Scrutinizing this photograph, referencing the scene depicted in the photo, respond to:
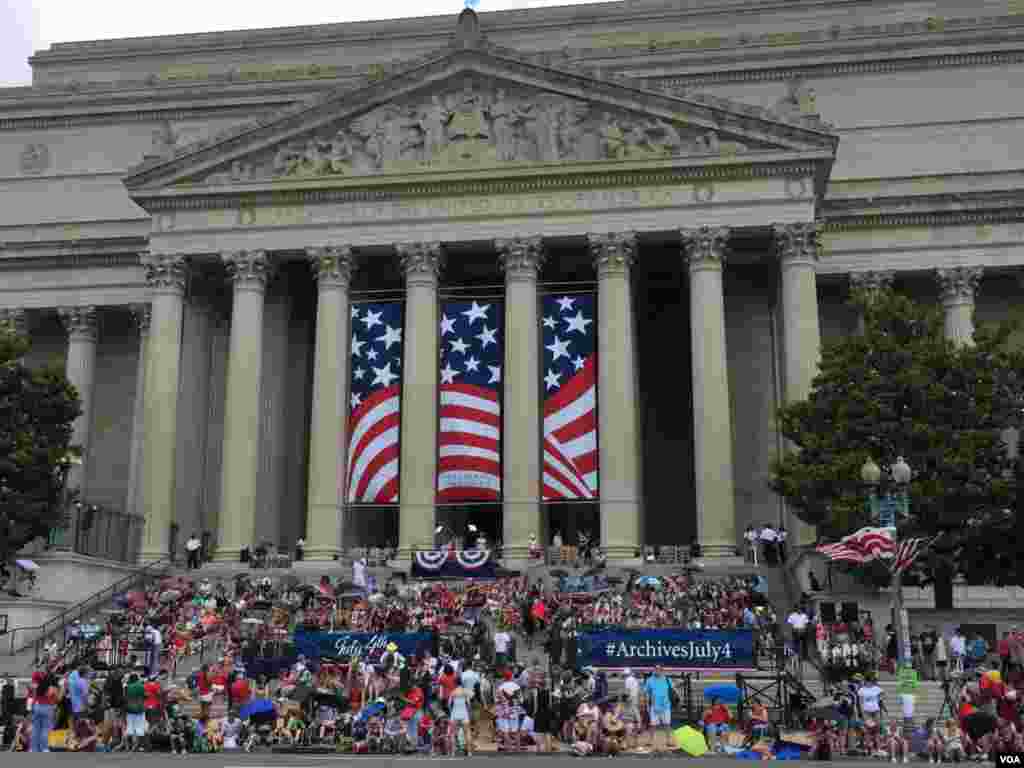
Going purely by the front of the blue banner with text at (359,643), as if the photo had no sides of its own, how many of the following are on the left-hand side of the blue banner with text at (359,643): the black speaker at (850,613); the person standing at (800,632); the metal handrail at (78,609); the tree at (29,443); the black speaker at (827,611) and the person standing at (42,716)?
3

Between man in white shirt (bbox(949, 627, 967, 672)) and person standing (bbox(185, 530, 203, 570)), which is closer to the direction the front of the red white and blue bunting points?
the man in white shirt

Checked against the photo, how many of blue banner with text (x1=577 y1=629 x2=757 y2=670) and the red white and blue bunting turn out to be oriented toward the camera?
2

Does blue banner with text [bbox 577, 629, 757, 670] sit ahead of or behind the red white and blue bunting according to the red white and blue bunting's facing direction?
ahead

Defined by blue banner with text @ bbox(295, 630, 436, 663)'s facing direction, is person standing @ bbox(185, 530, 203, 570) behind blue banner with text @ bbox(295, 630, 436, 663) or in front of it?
behind

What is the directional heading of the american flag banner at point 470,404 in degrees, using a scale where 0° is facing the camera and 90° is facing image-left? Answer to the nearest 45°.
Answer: approximately 0°

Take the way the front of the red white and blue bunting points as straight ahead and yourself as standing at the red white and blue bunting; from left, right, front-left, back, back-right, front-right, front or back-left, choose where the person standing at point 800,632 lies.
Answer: front-left

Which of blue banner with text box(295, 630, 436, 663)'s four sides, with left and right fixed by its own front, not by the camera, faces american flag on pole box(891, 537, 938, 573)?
left

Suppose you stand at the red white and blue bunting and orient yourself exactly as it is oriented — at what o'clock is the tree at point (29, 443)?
The tree is roughly at 3 o'clock from the red white and blue bunting.

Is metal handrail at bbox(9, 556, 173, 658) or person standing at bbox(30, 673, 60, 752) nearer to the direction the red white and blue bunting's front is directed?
the person standing
